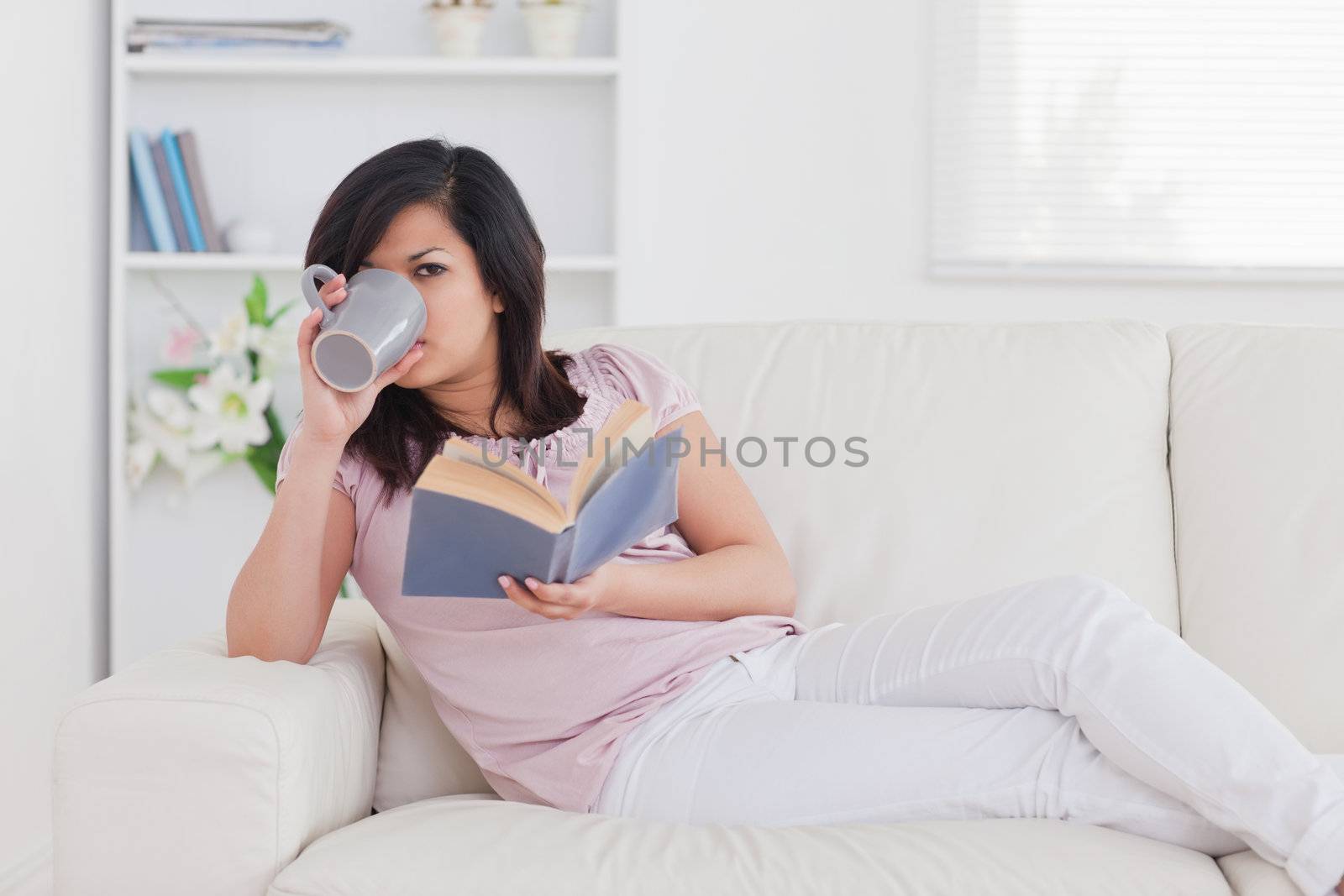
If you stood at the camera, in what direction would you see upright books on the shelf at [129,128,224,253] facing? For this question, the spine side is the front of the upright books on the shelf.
facing the viewer

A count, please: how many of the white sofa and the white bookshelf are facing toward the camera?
2

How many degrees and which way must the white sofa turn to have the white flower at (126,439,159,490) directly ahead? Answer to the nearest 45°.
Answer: approximately 135° to its right

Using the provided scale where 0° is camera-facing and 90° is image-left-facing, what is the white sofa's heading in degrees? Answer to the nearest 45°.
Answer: approximately 0°

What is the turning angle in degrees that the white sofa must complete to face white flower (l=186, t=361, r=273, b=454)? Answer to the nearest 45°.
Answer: approximately 135° to its right

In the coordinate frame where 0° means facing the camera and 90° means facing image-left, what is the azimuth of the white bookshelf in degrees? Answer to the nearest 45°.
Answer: approximately 0°

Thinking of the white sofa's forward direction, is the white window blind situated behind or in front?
behind
